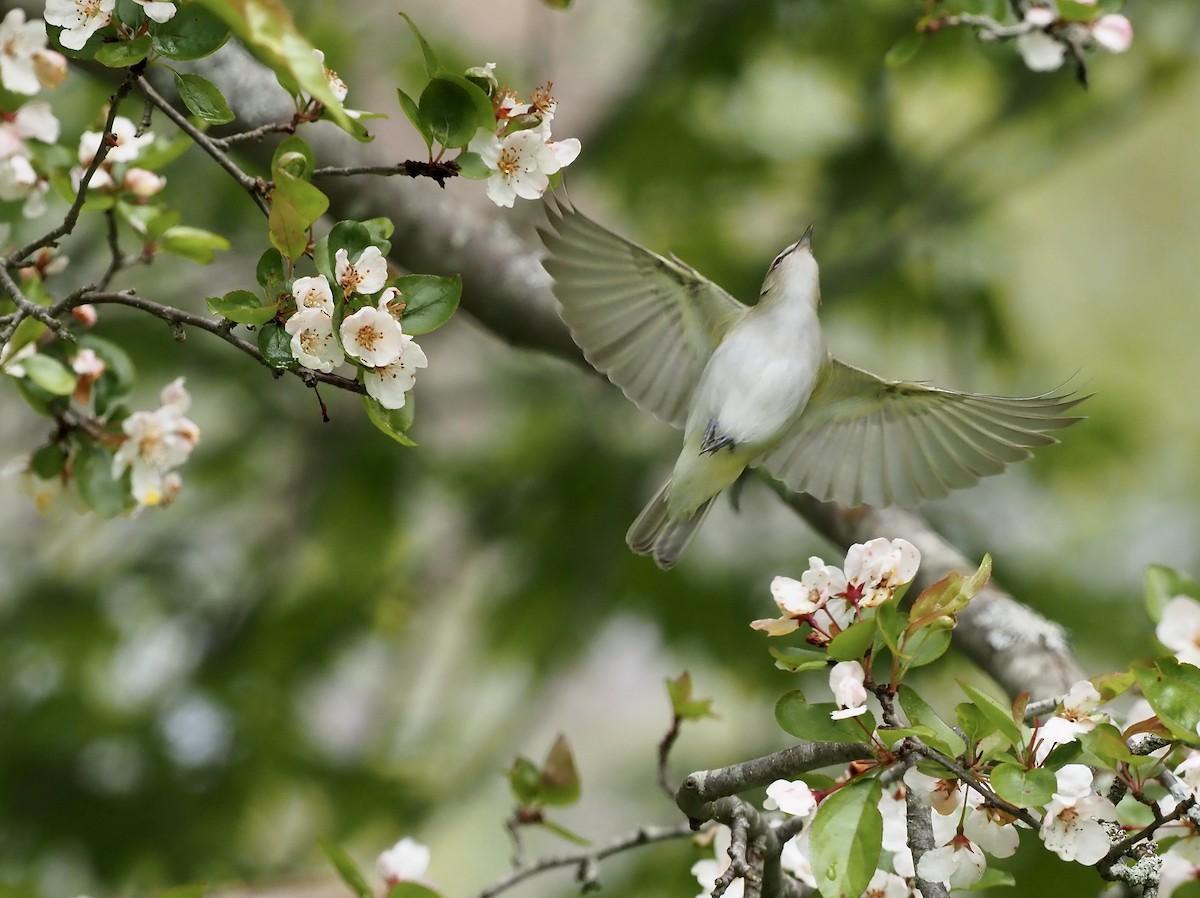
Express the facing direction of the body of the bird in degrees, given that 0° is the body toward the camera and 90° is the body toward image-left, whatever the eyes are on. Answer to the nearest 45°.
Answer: approximately 315°

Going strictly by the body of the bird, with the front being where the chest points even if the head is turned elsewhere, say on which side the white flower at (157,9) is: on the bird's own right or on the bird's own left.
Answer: on the bird's own right
